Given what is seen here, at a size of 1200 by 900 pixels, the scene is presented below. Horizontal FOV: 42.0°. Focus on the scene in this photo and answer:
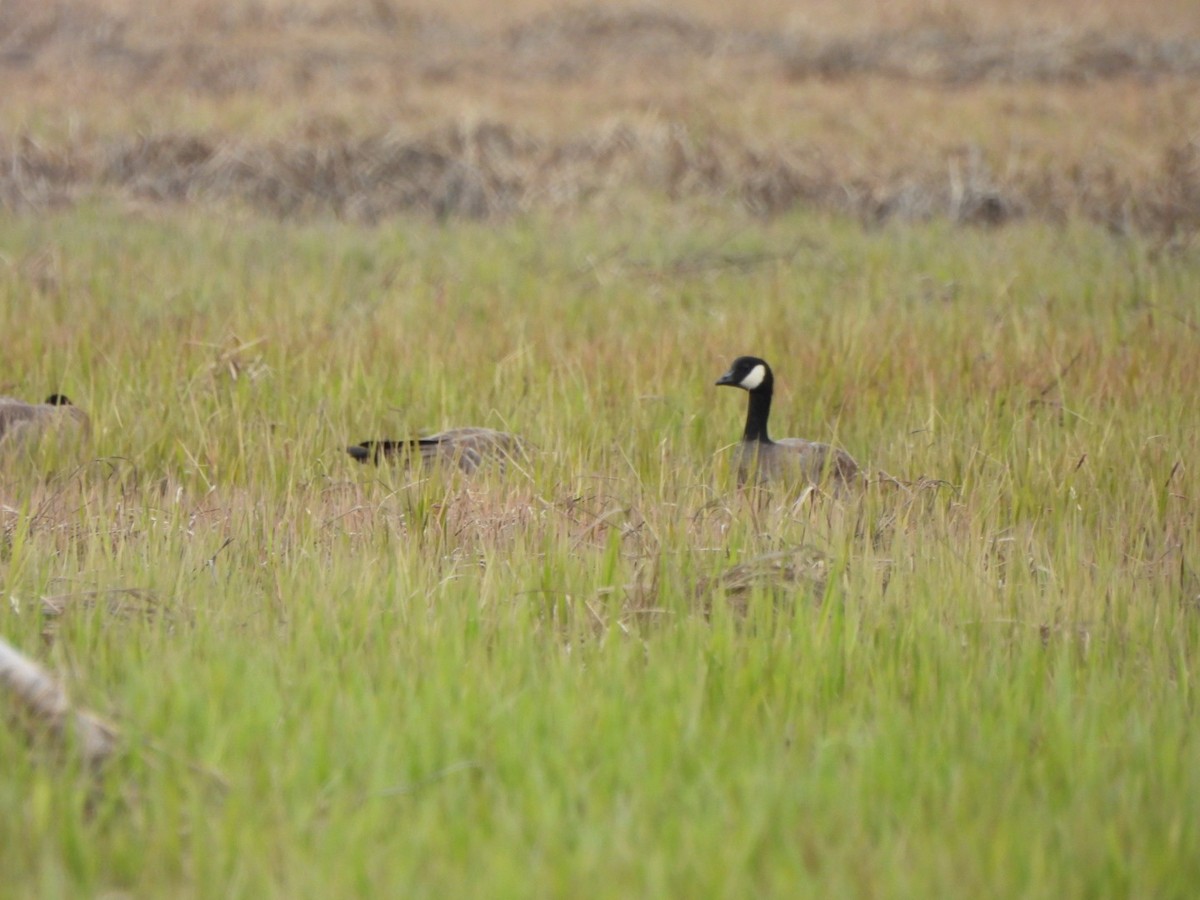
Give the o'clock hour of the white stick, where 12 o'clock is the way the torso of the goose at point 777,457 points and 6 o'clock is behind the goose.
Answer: The white stick is roughly at 10 o'clock from the goose.

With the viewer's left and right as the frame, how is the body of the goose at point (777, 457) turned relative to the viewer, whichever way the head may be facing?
facing to the left of the viewer

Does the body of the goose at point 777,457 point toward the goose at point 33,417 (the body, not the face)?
yes
